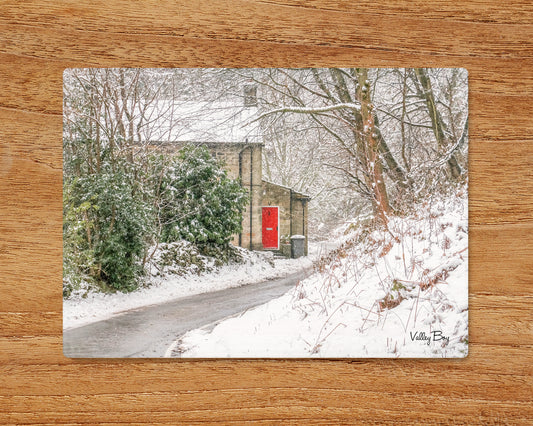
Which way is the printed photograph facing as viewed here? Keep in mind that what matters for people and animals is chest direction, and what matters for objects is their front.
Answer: toward the camera
